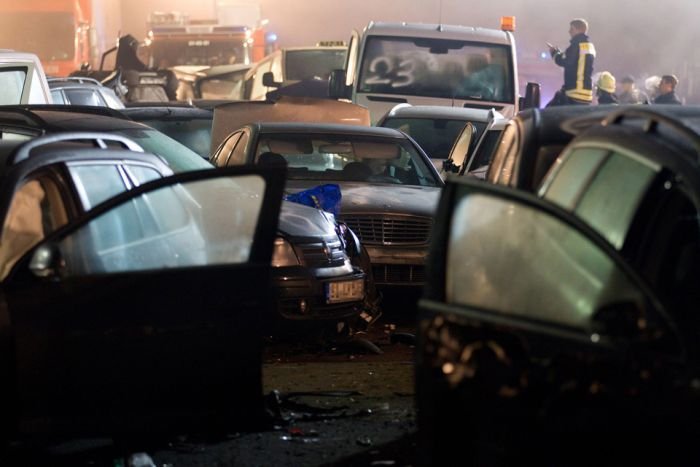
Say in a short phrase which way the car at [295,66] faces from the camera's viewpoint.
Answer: facing the viewer and to the right of the viewer

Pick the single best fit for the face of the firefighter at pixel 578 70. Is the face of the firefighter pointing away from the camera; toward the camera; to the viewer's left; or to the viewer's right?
to the viewer's left

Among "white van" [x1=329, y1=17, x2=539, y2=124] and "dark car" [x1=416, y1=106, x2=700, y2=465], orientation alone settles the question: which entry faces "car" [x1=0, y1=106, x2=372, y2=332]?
the white van

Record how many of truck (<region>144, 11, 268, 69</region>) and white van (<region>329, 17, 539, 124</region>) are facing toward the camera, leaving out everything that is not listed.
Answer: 2

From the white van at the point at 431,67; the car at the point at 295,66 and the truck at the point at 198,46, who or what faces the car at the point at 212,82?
the truck

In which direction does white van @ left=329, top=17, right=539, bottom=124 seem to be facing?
toward the camera

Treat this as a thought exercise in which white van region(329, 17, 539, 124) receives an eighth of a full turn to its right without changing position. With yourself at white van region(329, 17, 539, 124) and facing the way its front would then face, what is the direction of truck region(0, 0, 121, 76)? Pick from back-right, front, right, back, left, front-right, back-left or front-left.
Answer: right

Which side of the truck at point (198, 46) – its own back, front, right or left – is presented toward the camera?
front

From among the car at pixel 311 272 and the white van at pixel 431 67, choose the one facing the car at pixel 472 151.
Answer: the white van

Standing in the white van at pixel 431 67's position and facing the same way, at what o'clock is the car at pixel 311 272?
The car is roughly at 12 o'clock from the white van.

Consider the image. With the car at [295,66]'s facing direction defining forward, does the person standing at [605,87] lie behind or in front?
in front
